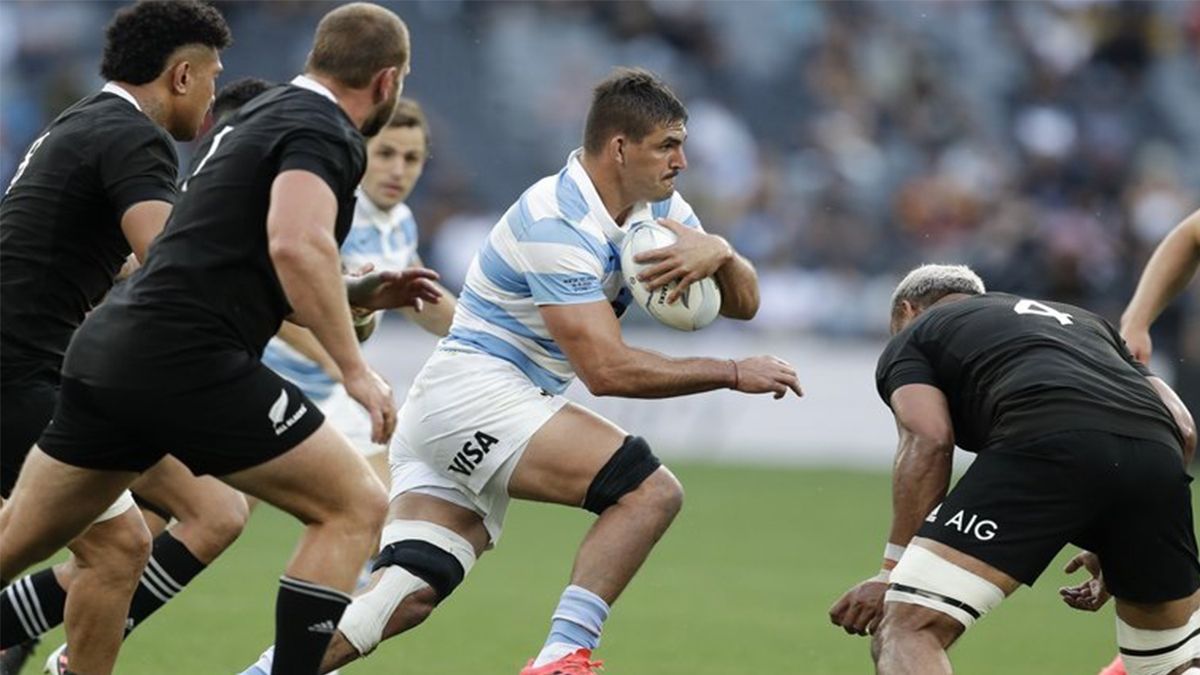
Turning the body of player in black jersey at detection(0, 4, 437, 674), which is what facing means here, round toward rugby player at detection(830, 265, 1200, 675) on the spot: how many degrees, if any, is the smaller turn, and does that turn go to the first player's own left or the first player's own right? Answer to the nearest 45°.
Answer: approximately 45° to the first player's own right

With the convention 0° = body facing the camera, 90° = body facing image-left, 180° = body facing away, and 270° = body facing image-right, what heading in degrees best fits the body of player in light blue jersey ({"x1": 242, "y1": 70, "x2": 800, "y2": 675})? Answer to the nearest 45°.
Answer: approximately 270°

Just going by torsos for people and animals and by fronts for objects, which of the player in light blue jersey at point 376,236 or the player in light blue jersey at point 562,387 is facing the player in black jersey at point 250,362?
the player in light blue jersey at point 376,236

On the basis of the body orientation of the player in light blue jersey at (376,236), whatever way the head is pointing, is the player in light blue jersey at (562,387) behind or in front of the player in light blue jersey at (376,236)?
in front

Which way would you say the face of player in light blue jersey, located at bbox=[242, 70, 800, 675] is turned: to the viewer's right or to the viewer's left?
to the viewer's right

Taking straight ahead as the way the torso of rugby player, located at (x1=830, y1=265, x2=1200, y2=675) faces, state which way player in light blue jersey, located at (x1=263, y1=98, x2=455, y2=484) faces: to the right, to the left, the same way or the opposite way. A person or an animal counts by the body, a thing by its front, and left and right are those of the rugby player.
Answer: the opposite way

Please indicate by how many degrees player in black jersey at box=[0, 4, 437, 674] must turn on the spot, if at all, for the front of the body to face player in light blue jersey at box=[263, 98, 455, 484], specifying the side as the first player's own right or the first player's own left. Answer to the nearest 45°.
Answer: approximately 45° to the first player's own left

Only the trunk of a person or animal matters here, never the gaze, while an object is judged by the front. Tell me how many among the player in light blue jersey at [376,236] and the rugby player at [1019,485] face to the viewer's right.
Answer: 0

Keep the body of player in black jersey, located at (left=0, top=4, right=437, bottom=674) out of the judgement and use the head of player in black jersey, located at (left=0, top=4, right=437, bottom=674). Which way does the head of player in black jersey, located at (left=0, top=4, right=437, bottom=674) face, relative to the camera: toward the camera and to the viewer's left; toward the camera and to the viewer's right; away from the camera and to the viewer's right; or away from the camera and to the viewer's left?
away from the camera and to the viewer's right

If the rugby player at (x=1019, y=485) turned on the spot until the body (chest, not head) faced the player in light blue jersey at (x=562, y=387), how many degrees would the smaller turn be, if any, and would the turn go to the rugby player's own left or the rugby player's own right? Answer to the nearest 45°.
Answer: approximately 45° to the rugby player's own left

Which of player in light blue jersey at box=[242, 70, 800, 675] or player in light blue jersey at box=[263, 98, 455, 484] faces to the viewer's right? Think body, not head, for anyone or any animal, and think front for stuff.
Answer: player in light blue jersey at box=[242, 70, 800, 675]

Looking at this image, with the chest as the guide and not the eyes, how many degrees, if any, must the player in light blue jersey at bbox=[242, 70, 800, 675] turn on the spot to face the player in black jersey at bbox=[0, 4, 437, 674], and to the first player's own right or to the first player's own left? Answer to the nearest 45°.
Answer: approximately 135° to the first player's own right

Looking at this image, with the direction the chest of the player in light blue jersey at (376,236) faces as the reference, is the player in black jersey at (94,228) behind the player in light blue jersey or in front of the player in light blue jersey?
in front

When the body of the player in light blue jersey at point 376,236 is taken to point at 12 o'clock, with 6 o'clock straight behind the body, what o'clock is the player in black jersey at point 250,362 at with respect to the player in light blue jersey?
The player in black jersey is roughly at 12 o'clock from the player in light blue jersey.
